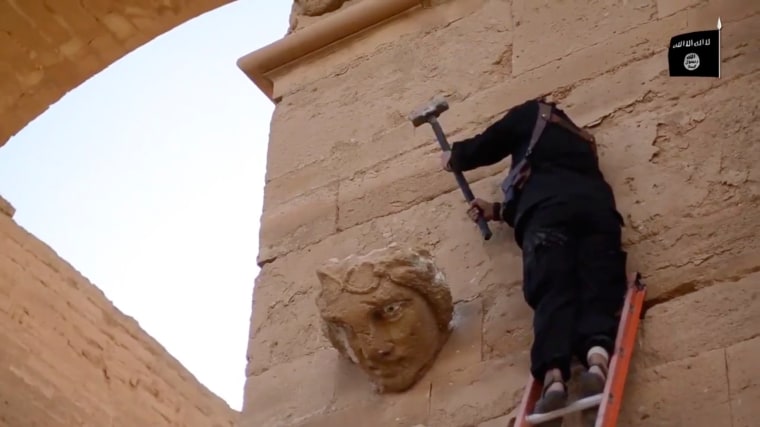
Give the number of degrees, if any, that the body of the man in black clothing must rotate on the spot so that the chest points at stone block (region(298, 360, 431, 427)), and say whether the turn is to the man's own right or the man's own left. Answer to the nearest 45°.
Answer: approximately 45° to the man's own left

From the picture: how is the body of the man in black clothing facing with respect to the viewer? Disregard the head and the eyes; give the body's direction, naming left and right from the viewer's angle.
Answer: facing away from the viewer and to the left of the viewer

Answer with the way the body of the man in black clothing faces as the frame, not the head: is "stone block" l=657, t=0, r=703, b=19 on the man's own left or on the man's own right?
on the man's own right

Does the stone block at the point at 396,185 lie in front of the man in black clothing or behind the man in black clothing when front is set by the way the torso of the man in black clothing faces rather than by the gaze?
in front

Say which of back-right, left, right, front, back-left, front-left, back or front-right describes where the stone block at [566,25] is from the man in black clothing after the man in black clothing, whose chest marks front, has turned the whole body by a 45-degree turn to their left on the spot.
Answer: right
